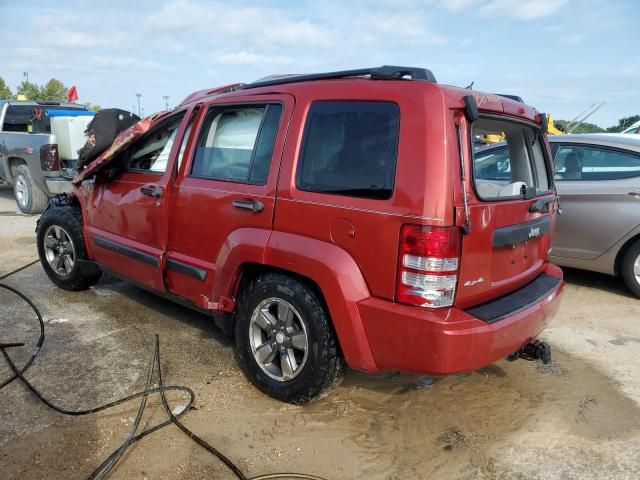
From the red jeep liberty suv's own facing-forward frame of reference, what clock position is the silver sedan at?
The silver sedan is roughly at 3 o'clock from the red jeep liberty suv.

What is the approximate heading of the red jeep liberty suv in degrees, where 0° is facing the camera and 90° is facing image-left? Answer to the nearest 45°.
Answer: approximately 135°

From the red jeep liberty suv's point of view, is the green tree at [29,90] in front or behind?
in front

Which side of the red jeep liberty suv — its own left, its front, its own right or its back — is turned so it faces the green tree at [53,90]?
front

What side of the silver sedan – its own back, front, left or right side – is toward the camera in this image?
left

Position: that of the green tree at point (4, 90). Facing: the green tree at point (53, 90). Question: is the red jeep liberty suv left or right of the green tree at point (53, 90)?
right
